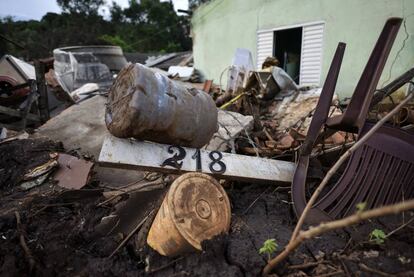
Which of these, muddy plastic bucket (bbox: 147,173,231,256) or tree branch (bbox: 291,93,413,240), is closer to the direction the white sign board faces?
the muddy plastic bucket

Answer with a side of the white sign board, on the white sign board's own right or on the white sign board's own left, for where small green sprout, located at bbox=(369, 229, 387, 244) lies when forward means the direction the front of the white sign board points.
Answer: on the white sign board's own left

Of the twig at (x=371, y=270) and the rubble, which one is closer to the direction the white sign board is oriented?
the twig

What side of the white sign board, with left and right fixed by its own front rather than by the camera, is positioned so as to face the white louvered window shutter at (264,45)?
back

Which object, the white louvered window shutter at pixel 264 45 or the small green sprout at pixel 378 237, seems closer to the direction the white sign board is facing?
the small green sprout

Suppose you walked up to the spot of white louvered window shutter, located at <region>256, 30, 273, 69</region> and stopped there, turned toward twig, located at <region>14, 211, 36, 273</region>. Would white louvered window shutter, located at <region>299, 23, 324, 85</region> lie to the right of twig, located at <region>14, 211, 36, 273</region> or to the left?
left

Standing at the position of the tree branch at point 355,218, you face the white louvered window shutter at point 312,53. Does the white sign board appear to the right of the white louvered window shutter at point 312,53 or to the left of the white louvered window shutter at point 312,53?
left

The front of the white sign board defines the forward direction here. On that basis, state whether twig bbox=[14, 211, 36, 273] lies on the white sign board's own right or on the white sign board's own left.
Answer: on the white sign board's own right

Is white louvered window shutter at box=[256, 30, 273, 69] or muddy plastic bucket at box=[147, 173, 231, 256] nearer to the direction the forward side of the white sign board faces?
the muddy plastic bucket

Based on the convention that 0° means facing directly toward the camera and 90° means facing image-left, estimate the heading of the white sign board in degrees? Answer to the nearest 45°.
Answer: approximately 0°

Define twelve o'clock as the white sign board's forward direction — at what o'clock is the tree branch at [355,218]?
The tree branch is roughly at 11 o'clock from the white sign board.

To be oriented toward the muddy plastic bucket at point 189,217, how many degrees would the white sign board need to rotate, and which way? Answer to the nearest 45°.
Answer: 0° — it already faces it

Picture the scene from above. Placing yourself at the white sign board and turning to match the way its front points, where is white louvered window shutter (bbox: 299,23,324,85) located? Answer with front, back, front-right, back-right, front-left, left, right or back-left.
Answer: back-left
